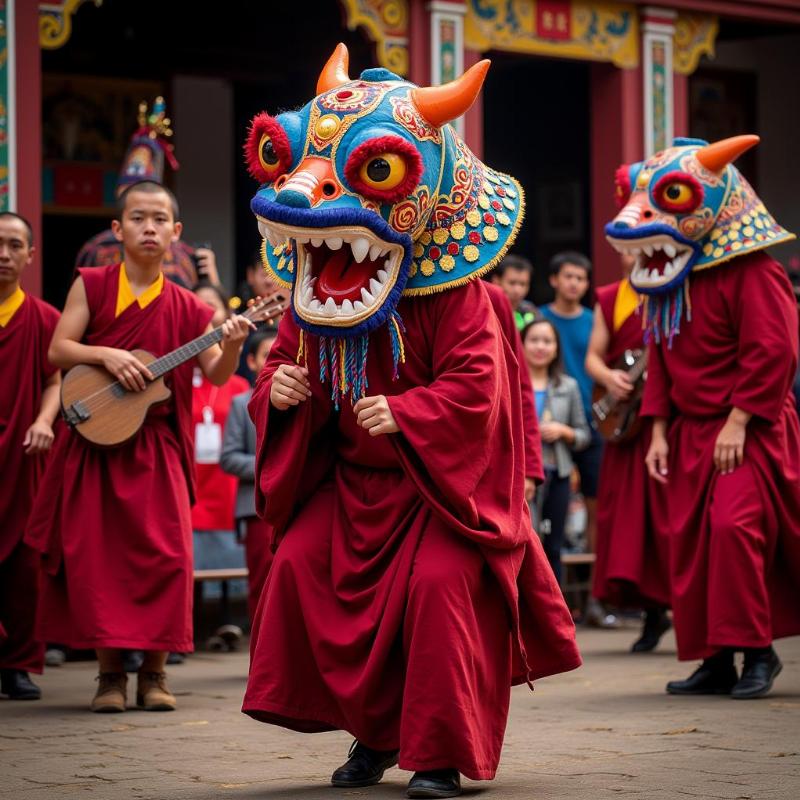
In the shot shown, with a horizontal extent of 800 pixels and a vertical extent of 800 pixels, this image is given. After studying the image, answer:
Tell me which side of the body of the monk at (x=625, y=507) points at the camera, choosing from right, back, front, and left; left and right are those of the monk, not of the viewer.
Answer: front

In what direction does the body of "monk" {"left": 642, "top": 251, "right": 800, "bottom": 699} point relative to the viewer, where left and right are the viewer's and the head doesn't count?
facing the viewer and to the left of the viewer

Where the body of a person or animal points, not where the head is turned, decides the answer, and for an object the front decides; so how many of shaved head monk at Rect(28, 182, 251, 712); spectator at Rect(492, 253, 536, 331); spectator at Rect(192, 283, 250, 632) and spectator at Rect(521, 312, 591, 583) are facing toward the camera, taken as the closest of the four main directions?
4

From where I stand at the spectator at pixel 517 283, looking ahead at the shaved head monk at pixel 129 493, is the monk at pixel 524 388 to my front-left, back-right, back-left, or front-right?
front-left

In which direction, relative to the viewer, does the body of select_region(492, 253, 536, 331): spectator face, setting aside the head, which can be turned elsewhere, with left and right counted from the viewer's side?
facing the viewer

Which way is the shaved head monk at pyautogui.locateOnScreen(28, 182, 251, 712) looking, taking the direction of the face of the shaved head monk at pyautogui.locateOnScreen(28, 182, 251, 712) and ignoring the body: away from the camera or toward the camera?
toward the camera

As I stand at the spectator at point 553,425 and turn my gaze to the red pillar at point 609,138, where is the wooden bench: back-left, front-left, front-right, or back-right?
back-left

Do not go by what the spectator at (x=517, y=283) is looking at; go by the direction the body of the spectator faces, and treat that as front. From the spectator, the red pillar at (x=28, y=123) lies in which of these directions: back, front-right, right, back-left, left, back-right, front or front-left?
right

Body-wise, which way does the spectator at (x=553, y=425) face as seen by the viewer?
toward the camera

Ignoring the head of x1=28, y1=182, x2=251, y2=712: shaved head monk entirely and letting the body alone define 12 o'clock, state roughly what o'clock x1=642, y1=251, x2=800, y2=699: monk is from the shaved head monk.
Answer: The monk is roughly at 9 o'clock from the shaved head monk.

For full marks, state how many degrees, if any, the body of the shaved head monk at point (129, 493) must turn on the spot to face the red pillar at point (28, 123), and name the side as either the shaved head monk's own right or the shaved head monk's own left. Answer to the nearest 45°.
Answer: approximately 180°
